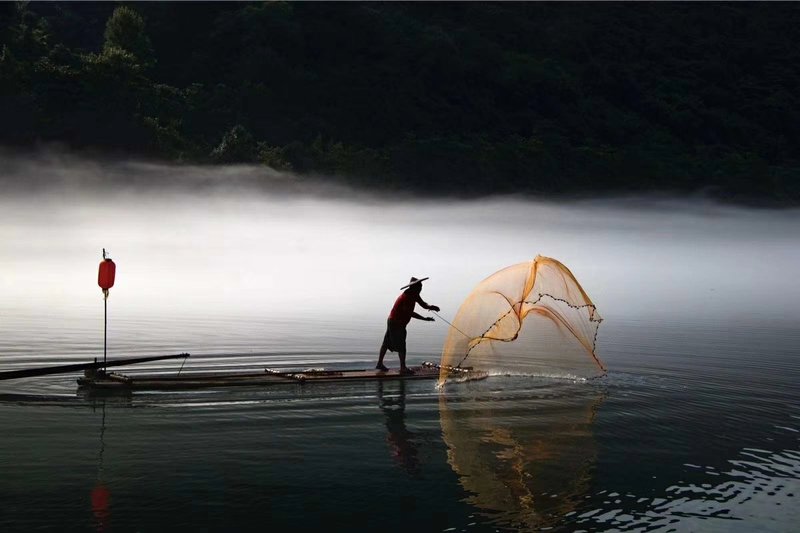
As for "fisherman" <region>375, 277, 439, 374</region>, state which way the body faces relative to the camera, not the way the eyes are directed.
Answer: to the viewer's right

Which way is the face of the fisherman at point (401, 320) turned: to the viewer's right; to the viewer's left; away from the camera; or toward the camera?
to the viewer's right
